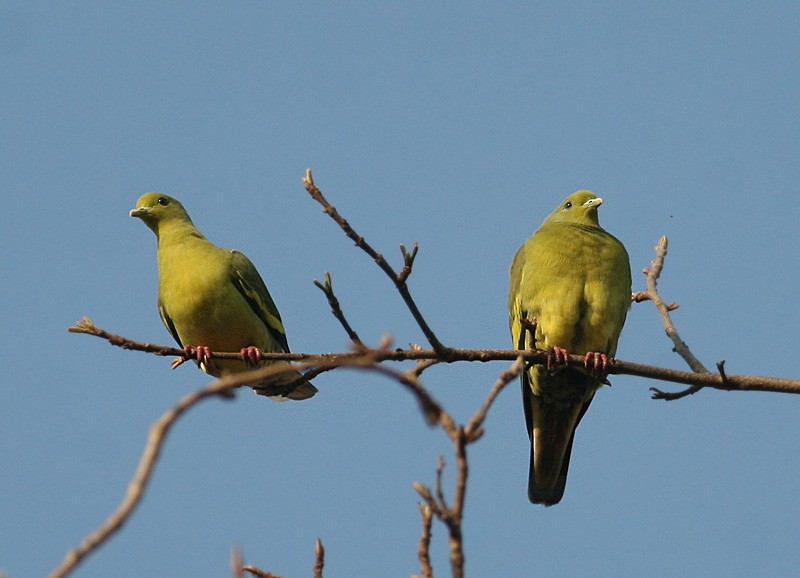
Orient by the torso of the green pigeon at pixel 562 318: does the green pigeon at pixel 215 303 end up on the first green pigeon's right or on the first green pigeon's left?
on the first green pigeon's right

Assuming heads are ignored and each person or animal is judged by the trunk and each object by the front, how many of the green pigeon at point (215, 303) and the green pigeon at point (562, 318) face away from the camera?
0

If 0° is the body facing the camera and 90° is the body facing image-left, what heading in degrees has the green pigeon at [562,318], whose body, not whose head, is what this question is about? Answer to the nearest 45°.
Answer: approximately 0°

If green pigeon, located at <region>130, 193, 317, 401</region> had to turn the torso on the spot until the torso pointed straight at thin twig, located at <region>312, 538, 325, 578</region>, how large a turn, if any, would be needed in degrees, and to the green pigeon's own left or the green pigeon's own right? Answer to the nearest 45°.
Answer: approximately 45° to the green pigeon's own left

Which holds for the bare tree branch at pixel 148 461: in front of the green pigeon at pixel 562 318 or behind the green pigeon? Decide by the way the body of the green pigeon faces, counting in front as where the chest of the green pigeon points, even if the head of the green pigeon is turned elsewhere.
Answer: in front

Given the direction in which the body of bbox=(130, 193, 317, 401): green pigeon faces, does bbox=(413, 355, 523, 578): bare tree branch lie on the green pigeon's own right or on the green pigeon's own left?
on the green pigeon's own left

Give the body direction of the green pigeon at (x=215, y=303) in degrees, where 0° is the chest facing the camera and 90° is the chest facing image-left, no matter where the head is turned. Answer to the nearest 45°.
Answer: approximately 45°

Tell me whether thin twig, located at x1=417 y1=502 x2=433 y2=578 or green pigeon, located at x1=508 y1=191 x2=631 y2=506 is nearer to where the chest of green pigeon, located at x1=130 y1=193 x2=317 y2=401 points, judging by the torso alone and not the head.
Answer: the thin twig
